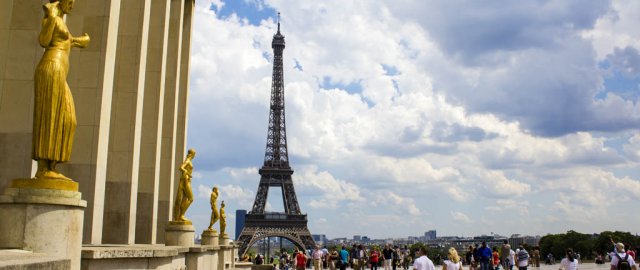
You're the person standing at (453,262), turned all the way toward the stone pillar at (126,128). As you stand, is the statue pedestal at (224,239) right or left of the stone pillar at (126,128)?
right

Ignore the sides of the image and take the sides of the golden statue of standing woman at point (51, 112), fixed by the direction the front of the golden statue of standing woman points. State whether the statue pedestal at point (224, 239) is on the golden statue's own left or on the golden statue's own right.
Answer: on the golden statue's own left

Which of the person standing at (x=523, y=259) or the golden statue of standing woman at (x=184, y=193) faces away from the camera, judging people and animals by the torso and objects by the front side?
the person standing

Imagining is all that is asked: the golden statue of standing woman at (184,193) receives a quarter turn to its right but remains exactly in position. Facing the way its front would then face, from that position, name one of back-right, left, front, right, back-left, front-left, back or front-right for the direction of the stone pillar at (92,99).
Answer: front-right

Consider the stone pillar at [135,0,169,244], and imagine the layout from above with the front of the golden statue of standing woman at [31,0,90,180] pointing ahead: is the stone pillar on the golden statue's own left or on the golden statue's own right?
on the golden statue's own left

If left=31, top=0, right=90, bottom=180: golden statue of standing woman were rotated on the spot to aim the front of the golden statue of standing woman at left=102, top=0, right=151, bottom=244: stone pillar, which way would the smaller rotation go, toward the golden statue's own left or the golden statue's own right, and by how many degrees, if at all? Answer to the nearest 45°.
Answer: approximately 90° to the golden statue's own left
